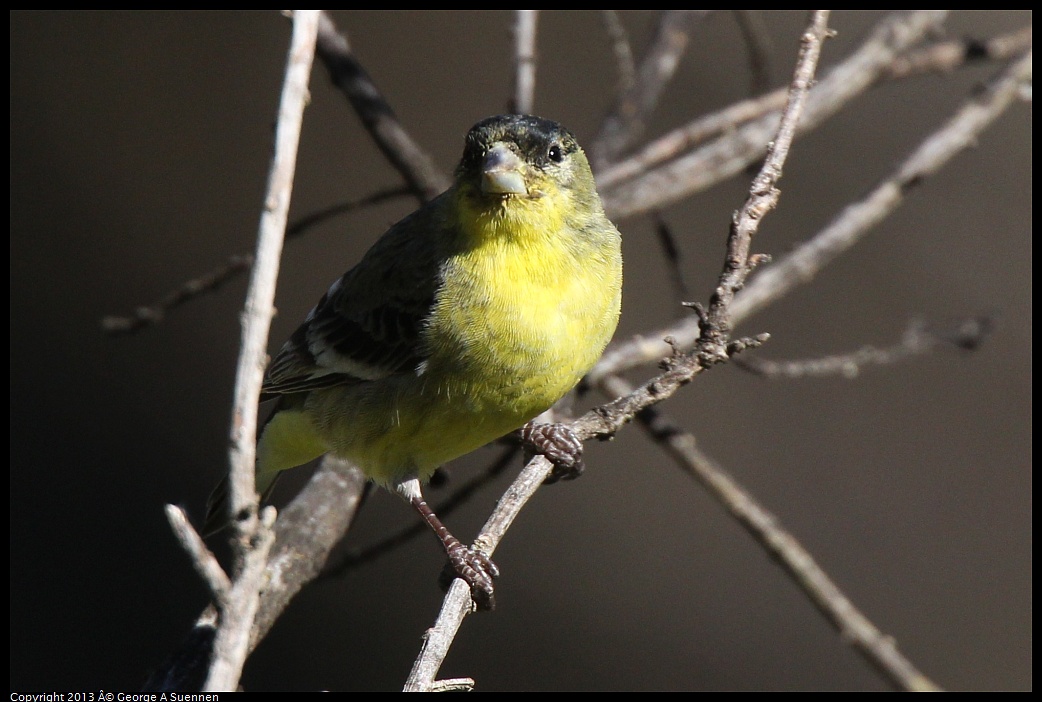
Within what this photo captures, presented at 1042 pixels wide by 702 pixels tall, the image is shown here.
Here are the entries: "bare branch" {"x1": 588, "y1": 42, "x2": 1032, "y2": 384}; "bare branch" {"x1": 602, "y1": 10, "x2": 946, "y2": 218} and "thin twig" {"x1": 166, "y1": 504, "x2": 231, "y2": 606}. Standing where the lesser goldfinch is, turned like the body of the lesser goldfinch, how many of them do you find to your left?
2

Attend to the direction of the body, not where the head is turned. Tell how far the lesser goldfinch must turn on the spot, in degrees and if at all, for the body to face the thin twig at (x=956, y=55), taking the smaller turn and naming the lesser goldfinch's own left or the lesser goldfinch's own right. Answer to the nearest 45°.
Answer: approximately 90° to the lesser goldfinch's own left

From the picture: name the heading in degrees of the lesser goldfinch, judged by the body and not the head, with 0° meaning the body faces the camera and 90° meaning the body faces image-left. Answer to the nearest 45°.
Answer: approximately 315°

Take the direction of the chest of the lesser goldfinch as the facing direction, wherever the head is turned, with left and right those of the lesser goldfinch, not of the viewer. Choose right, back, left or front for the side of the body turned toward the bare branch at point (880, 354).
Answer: left

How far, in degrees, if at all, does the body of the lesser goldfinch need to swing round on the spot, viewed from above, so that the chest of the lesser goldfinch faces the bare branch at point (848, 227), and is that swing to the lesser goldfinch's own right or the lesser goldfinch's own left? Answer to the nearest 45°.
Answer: approximately 90° to the lesser goldfinch's own left
